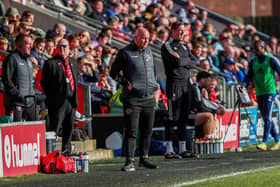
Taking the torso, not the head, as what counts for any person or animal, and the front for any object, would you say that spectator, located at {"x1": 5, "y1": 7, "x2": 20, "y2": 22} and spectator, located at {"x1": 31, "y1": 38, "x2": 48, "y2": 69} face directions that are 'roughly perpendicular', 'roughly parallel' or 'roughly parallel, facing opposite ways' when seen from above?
roughly parallel

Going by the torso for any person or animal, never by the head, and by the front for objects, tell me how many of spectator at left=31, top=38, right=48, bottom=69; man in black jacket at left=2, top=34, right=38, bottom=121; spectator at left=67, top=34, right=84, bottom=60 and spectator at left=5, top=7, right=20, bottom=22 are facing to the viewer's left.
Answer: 0

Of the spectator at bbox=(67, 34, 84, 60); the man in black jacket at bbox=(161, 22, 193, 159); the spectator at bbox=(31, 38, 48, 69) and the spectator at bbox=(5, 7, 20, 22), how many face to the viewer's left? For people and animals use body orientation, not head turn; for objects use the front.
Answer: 0

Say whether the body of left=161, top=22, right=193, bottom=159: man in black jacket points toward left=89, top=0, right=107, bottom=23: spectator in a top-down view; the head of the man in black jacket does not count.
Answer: no

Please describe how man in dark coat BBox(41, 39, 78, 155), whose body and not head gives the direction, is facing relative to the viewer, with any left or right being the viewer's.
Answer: facing the viewer and to the right of the viewer

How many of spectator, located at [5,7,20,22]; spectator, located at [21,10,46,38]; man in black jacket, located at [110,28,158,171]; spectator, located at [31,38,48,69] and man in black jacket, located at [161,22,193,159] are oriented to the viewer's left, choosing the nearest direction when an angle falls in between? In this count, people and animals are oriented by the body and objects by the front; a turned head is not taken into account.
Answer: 0

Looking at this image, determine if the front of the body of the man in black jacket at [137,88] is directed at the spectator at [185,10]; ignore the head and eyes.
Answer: no

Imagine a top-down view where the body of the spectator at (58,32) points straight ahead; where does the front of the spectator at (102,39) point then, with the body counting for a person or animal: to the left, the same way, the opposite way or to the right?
the same way

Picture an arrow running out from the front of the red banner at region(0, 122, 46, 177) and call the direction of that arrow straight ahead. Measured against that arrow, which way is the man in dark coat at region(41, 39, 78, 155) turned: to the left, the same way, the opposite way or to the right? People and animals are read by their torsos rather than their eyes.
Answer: the same way

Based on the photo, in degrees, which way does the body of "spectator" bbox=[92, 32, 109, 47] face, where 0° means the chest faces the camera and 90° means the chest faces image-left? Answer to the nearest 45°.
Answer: approximately 315°

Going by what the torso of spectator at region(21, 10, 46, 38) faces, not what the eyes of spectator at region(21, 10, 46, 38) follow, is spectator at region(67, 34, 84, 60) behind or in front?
in front

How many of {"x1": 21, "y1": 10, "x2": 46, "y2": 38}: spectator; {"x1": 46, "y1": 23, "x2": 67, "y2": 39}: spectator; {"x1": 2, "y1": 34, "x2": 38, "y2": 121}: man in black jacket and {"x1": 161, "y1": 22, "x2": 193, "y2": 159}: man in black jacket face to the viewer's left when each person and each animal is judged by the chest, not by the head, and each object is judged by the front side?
0

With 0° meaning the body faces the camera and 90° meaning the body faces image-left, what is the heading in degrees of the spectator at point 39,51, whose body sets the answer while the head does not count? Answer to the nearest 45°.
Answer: approximately 315°

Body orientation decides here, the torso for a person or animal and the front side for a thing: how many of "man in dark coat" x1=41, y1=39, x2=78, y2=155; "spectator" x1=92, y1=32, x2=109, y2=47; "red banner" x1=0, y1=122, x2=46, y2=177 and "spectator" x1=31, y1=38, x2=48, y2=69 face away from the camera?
0

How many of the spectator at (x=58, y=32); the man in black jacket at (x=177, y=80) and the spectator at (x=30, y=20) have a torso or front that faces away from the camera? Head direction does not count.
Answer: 0
